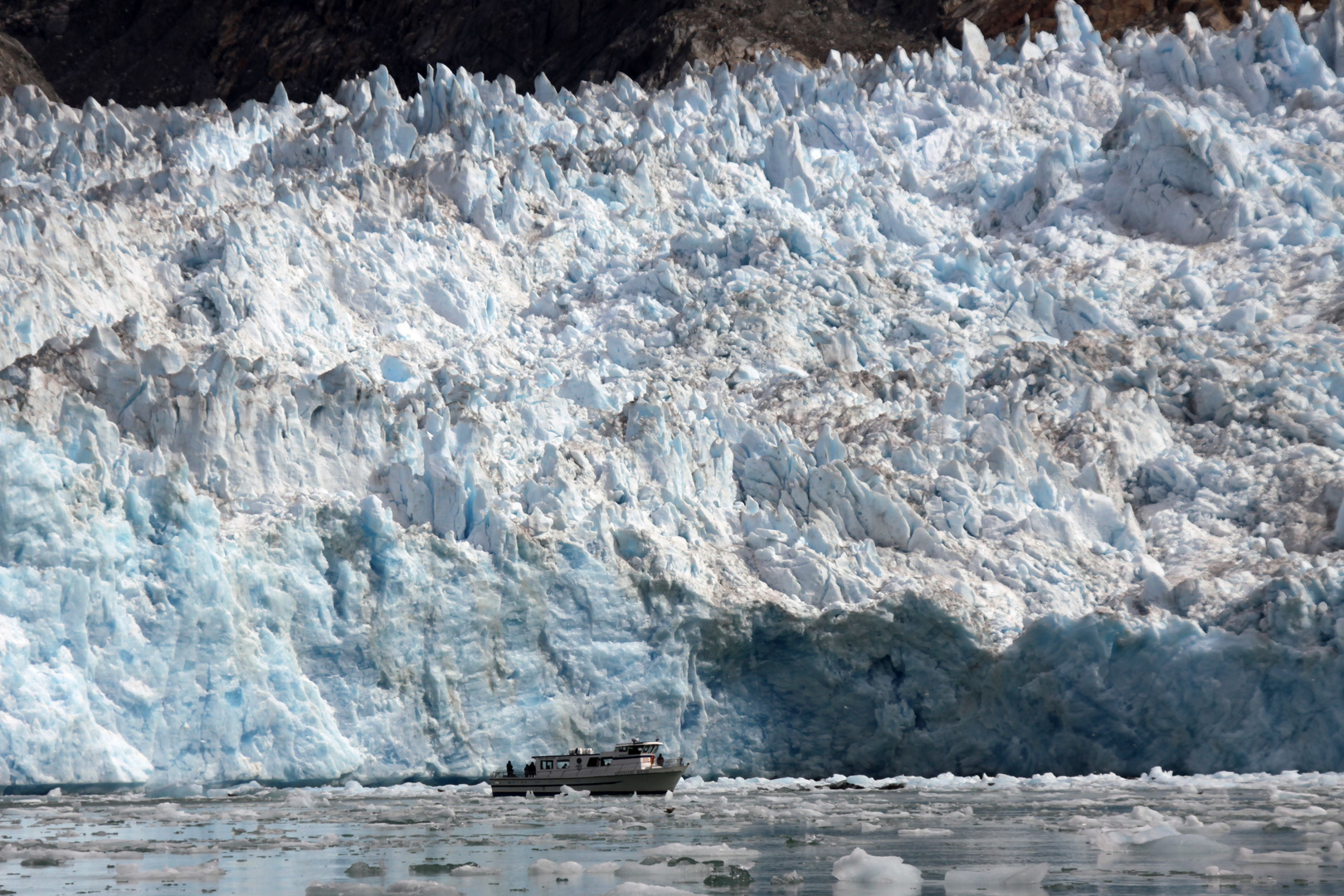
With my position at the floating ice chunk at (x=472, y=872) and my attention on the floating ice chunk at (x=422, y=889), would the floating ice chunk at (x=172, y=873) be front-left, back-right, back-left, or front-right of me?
front-right

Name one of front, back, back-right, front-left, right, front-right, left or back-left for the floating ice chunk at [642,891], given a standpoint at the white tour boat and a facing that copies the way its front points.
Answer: right

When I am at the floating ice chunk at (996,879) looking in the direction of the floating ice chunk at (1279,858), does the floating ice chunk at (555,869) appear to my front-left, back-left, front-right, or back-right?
back-left

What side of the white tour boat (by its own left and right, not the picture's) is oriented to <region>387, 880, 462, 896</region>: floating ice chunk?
right

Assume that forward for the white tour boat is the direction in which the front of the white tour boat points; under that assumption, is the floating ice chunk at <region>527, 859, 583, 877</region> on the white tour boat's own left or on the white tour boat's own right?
on the white tour boat's own right

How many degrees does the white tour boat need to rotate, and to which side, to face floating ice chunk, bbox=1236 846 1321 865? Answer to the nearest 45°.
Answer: approximately 45° to its right

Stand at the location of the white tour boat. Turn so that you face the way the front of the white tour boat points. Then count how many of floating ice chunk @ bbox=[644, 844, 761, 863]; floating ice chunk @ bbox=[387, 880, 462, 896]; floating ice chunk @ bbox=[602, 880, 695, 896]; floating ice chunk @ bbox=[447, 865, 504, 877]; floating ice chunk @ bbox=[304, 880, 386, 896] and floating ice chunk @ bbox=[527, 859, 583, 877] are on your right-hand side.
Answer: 6

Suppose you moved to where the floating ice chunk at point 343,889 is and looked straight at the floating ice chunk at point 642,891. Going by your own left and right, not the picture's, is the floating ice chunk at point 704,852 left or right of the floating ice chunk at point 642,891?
left

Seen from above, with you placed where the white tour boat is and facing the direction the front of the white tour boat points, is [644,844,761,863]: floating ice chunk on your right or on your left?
on your right

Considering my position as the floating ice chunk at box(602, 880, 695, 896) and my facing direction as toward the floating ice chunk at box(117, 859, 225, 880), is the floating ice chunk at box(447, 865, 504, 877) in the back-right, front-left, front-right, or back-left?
front-right

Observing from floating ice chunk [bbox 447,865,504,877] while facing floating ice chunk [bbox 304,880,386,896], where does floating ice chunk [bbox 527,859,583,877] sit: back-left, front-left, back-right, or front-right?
back-left

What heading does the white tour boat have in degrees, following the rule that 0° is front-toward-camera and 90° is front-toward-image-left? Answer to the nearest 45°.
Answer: approximately 270°

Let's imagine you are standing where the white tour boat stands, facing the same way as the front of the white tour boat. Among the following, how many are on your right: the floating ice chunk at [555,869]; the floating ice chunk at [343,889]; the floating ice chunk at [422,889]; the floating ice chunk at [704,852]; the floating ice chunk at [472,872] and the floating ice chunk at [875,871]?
6

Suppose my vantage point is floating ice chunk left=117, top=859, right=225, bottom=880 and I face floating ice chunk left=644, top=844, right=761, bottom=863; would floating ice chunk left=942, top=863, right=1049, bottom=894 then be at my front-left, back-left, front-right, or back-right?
front-right

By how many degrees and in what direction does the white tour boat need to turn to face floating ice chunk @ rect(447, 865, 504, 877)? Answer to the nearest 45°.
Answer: approximately 90° to its right

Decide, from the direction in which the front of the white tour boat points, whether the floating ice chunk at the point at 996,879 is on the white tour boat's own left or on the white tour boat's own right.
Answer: on the white tour boat's own right

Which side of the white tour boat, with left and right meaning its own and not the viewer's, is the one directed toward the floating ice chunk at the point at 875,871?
right

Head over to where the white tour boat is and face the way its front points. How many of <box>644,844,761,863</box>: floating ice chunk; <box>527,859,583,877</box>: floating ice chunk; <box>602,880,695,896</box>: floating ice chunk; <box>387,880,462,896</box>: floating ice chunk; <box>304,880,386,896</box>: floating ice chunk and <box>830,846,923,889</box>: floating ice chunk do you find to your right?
6

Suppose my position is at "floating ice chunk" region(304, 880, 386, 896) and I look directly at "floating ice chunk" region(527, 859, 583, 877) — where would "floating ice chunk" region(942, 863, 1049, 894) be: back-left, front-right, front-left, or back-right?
front-right
